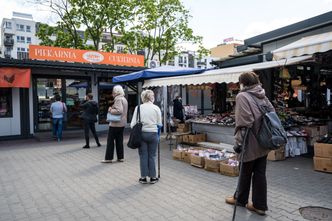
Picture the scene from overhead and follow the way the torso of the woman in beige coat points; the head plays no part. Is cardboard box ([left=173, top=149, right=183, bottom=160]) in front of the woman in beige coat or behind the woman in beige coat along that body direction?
behind

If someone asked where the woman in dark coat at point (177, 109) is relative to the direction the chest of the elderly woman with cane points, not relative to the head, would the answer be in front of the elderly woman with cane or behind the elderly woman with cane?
in front

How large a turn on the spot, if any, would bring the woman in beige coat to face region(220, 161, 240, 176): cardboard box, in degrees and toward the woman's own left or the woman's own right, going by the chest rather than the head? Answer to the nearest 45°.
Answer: approximately 135° to the woman's own left

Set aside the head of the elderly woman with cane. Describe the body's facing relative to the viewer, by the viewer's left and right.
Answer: facing away from the viewer

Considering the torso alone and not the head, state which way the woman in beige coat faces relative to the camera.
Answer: to the viewer's left

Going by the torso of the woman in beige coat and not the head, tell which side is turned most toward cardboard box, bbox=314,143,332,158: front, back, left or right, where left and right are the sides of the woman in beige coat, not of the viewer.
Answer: back

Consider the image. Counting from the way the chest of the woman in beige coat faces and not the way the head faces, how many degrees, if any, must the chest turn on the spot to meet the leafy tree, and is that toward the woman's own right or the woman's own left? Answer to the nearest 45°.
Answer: approximately 90° to the woman's own right

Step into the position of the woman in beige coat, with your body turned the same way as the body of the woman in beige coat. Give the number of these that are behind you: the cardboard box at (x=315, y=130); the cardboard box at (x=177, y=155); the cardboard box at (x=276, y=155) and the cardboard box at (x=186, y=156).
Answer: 4

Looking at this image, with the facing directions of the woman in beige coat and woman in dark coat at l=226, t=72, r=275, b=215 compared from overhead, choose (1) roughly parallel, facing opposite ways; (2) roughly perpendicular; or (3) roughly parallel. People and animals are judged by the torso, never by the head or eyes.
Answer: roughly perpendicular

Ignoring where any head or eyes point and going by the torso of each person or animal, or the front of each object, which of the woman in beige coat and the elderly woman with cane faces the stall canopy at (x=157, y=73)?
the elderly woman with cane

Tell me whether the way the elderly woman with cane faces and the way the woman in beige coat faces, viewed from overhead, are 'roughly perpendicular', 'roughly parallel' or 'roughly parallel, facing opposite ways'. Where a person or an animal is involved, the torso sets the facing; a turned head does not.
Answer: roughly perpendicular

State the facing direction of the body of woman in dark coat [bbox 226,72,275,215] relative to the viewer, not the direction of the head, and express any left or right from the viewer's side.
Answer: facing away from the viewer and to the left of the viewer

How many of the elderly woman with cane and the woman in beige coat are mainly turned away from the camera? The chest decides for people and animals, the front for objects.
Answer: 1

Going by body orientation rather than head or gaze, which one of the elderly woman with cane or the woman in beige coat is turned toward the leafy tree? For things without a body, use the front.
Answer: the elderly woman with cane

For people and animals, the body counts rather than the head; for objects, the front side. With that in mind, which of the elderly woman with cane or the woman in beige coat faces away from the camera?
the elderly woman with cane
